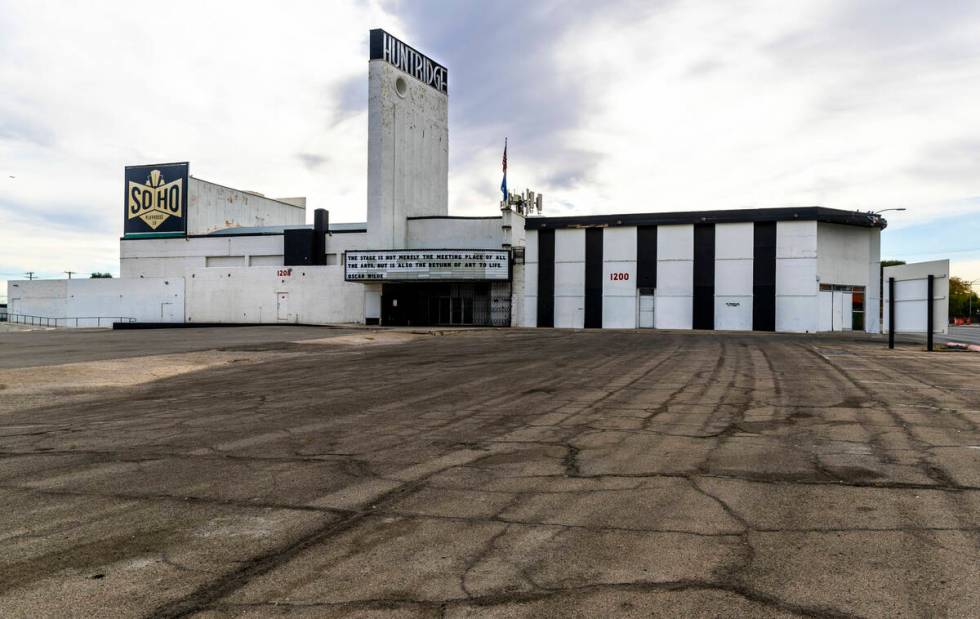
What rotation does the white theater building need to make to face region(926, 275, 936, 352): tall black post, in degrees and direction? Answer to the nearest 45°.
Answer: approximately 45° to its left

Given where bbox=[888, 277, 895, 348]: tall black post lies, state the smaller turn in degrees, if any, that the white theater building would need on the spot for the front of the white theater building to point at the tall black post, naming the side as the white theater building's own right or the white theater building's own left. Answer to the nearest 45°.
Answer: approximately 45° to the white theater building's own left

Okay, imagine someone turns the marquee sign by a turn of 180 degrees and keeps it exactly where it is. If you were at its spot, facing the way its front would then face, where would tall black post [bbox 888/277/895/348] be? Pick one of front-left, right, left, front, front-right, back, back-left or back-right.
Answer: back-right

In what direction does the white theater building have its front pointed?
toward the camera

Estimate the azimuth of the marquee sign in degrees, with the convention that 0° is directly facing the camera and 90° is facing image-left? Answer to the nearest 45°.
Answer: approximately 0°

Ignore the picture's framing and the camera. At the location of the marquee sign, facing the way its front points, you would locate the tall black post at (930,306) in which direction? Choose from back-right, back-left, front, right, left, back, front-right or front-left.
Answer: front-left

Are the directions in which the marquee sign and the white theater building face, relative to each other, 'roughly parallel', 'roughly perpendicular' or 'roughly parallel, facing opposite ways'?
roughly parallel
